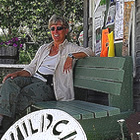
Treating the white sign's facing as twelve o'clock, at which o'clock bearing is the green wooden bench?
The green wooden bench is roughly at 7 o'clock from the white sign.

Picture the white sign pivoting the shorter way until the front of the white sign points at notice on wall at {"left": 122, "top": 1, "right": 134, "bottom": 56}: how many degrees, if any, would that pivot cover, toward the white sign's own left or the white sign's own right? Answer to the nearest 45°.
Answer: approximately 135° to the white sign's own left

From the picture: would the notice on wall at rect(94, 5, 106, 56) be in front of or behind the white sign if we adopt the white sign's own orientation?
behind

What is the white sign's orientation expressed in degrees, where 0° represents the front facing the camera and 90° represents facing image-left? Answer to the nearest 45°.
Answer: approximately 0°

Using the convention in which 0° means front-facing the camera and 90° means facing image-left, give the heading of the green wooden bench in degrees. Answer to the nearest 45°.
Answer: approximately 45°
